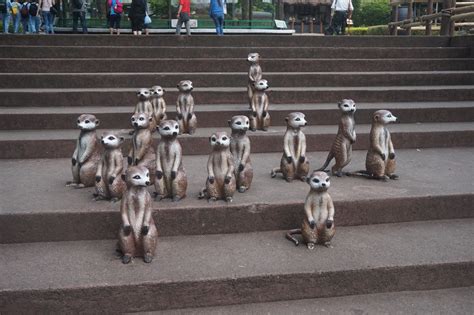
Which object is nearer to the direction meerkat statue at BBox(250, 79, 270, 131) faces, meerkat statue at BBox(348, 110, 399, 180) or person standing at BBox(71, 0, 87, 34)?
the meerkat statue

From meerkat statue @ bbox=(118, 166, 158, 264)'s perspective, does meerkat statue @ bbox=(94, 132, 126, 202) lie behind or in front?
behind

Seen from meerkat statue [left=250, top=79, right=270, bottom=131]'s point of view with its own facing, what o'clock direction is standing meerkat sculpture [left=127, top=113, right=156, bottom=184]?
The standing meerkat sculpture is roughly at 1 o'clock from the meerkat statue.

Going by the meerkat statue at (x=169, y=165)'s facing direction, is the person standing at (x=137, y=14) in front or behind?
behind

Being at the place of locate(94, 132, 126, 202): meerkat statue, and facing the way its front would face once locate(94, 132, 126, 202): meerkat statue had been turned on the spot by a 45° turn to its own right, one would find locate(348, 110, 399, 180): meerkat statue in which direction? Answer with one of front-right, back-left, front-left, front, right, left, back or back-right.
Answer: back
